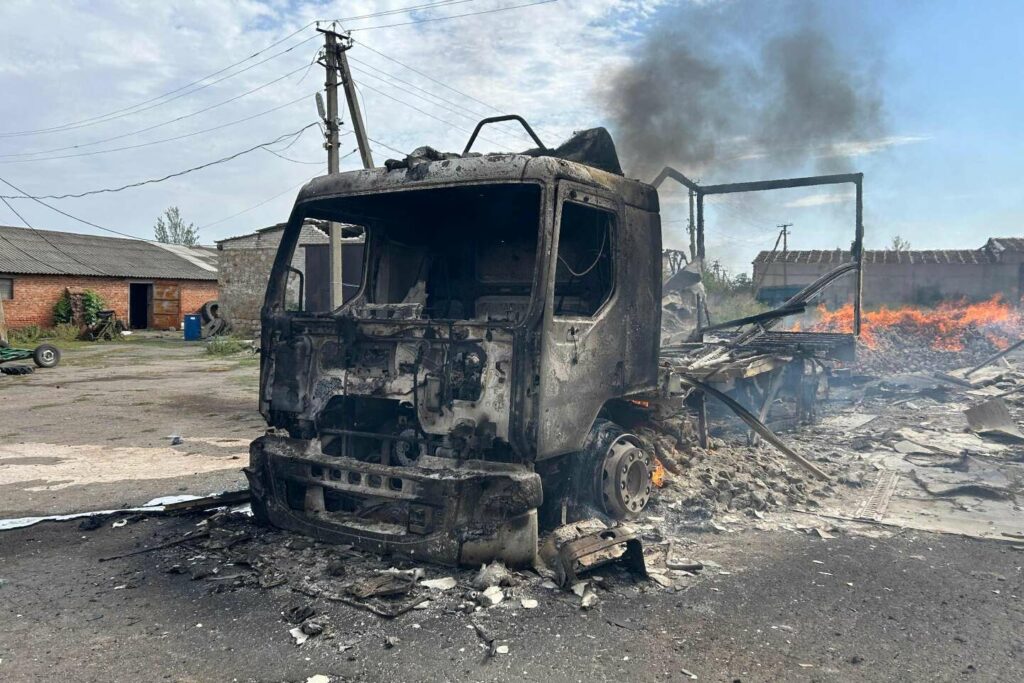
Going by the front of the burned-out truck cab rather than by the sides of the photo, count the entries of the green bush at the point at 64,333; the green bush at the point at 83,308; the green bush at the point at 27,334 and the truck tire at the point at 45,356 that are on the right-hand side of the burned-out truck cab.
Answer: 4

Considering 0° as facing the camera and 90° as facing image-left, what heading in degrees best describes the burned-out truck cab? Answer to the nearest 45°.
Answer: approximately 45°

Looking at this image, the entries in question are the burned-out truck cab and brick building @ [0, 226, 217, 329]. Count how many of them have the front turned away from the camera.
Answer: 0

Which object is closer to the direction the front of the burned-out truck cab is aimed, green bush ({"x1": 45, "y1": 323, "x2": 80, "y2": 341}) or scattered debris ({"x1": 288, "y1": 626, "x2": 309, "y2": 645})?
the scattered debris

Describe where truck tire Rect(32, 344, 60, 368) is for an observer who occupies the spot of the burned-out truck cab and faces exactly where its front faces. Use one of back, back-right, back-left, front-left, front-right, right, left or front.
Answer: right

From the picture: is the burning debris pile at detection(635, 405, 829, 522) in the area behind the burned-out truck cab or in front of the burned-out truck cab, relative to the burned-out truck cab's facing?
behind

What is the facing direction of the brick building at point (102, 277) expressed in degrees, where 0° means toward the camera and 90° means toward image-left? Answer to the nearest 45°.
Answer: approximately 315°

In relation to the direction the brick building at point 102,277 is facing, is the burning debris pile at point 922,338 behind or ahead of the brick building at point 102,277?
ahead

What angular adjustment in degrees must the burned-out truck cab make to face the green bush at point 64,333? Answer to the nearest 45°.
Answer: approximately 90° to its right

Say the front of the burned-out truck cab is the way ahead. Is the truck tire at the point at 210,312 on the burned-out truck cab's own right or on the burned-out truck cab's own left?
on the burned-out truck cab's own right

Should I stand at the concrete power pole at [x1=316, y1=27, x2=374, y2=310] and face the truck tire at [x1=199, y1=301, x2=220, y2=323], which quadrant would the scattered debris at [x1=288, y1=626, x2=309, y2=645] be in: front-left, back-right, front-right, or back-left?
back-left
